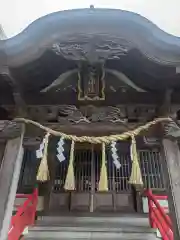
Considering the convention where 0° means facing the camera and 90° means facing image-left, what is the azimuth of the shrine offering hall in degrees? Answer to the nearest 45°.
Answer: approximately 0°
